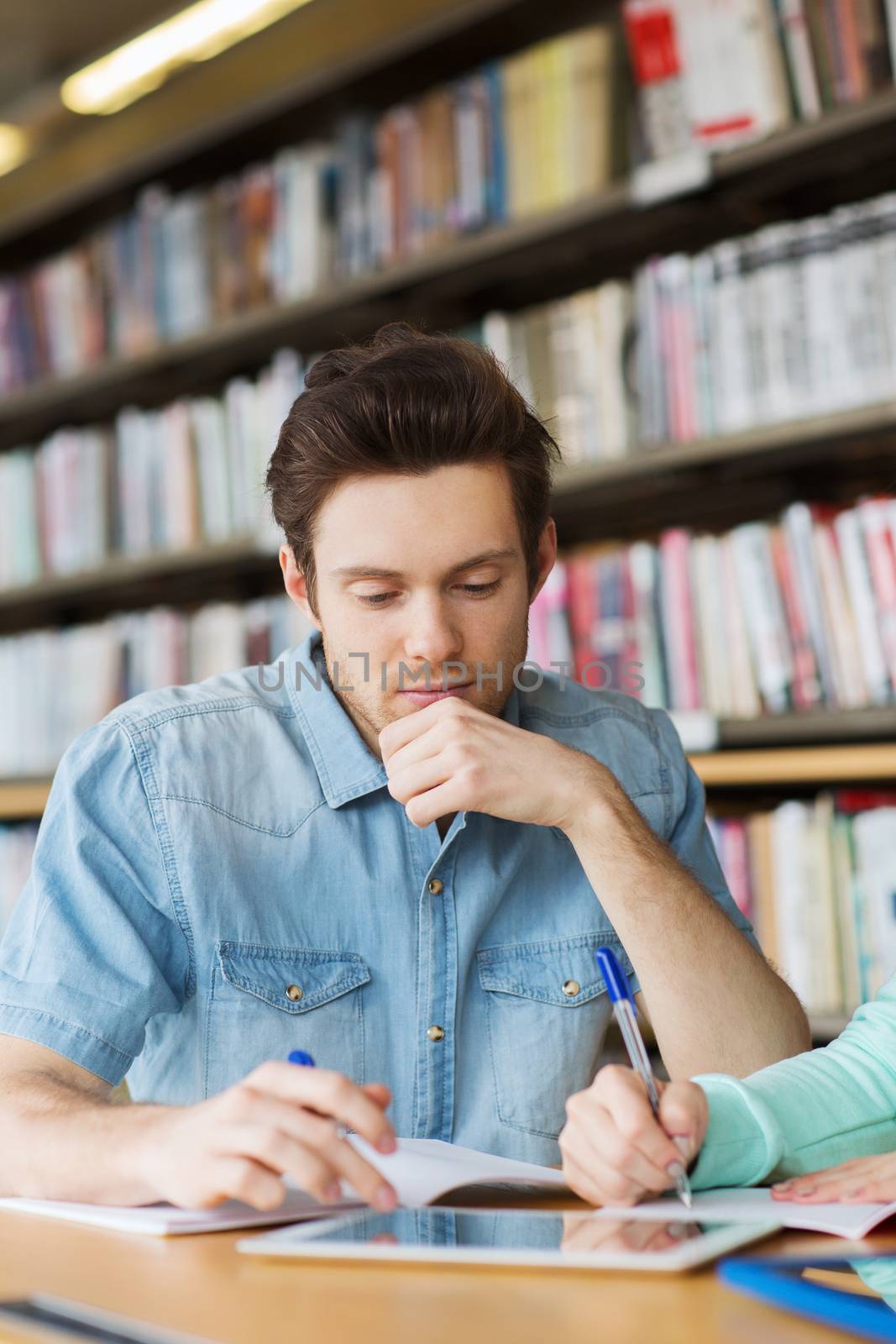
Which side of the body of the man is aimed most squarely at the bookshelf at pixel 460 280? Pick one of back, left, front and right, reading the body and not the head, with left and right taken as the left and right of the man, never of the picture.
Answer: back

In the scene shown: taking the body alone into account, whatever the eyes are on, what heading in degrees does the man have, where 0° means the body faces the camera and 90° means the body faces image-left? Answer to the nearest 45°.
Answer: approximately 0°

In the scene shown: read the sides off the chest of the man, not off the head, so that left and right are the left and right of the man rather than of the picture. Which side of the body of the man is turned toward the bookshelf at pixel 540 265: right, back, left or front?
back

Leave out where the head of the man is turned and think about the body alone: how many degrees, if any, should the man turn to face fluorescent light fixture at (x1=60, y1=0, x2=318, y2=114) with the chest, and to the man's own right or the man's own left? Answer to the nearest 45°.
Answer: approximately 180°

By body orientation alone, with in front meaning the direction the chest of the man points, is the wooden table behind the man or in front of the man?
in front
